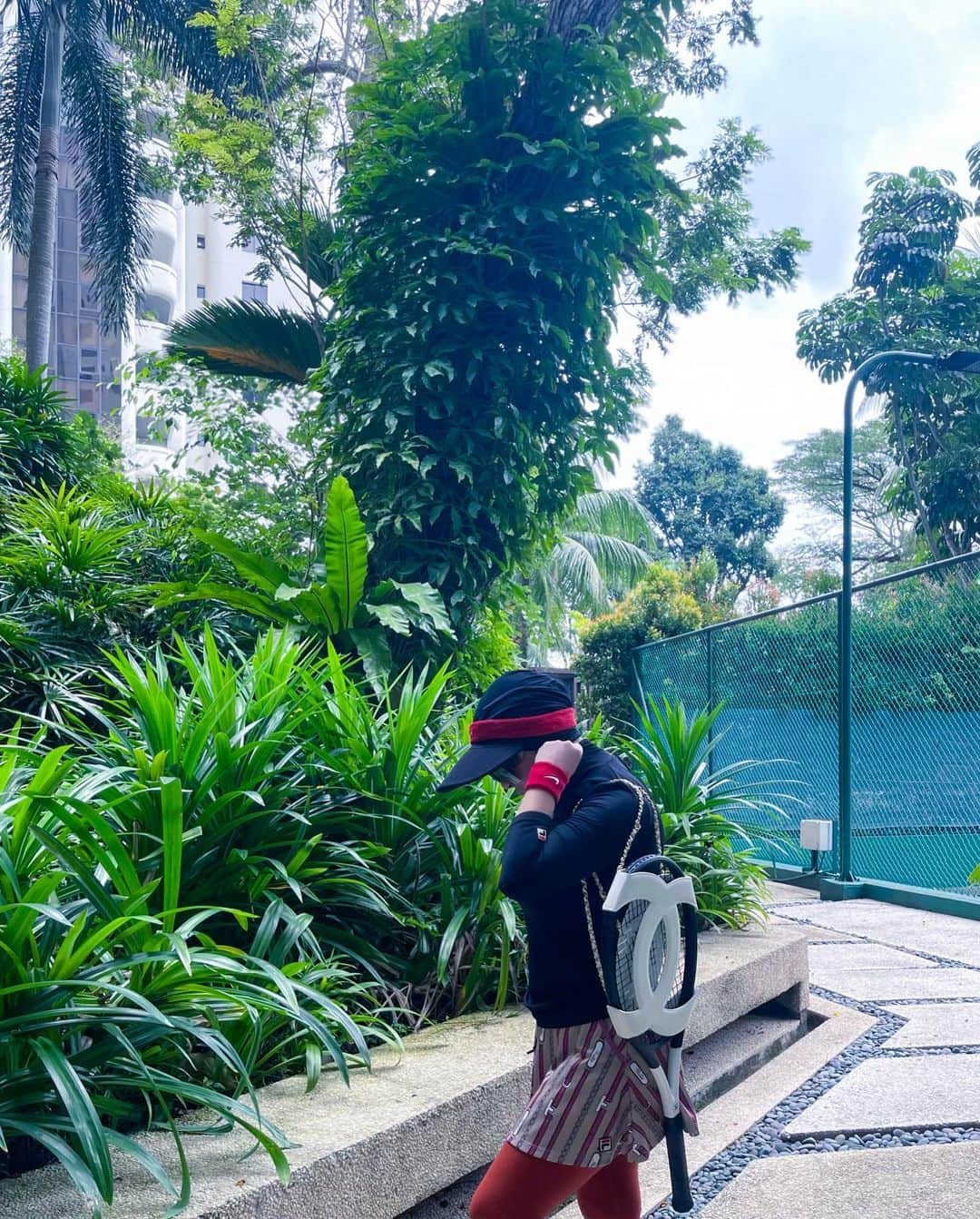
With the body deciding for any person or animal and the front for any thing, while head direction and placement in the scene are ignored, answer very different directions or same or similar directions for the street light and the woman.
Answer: very different directions

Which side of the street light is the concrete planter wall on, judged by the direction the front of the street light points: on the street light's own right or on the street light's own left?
on the street light's own right

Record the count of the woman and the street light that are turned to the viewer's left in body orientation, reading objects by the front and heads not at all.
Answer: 1

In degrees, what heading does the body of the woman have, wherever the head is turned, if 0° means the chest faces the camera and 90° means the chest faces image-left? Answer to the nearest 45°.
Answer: approximately 90°

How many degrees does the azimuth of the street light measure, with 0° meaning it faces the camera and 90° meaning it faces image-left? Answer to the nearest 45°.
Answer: approximately 270°

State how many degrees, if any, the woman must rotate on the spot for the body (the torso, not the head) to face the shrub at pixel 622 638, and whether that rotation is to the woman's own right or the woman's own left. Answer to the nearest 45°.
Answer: approximately 90° to the woman's own right

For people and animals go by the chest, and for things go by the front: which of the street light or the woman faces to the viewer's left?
the woman

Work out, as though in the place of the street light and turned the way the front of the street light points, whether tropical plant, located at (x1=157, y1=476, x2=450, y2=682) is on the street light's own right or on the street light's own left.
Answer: on the street light's own right

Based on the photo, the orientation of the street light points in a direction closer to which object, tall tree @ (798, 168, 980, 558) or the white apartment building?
the tall tree

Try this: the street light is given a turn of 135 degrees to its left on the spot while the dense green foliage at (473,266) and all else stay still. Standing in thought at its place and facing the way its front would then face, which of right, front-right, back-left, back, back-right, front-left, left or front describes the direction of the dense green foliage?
left
